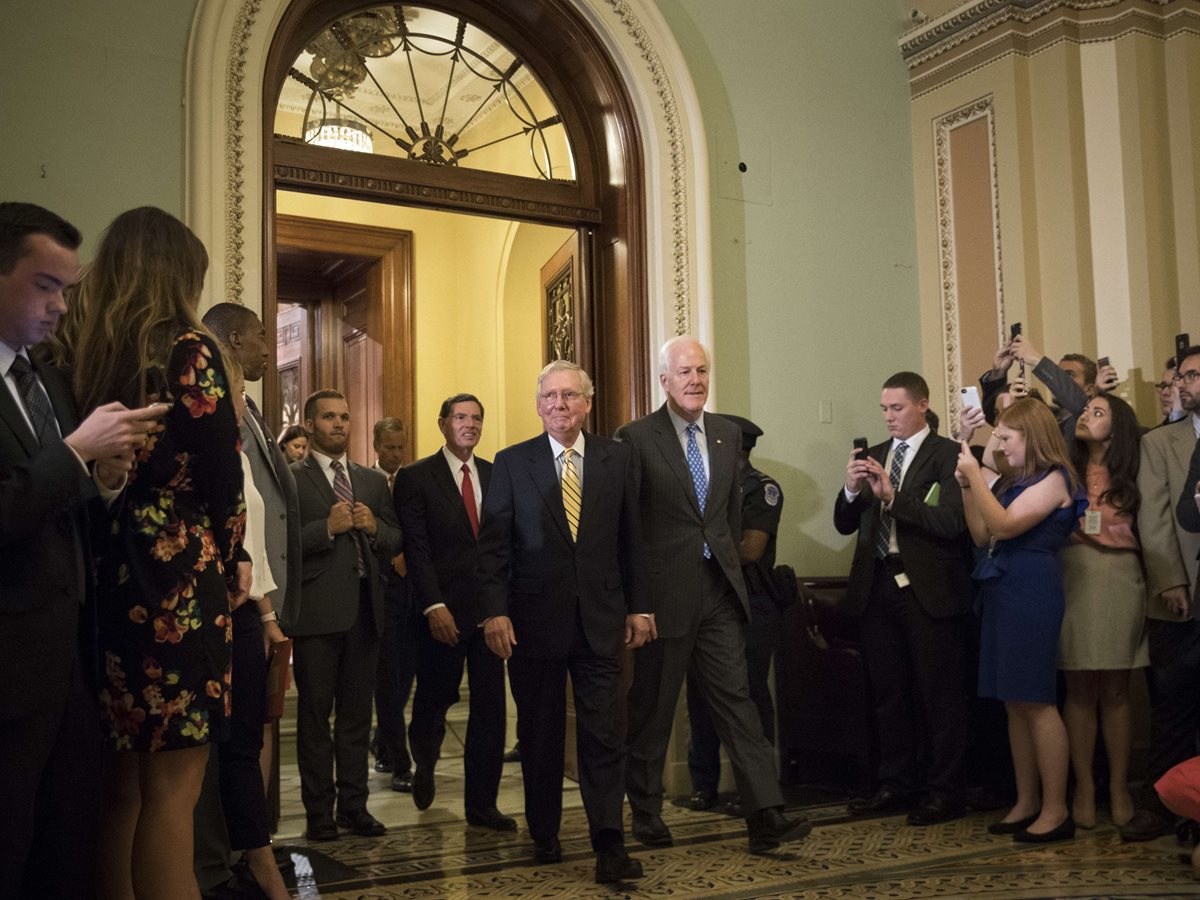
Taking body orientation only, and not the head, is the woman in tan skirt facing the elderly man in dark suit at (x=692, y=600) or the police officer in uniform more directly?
the elderly man in dark suit

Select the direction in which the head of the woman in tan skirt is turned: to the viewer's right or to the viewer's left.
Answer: to the viewer's left

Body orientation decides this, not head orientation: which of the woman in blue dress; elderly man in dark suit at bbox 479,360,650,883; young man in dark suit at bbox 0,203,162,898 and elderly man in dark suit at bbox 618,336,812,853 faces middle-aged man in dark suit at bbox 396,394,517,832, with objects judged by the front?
the woman in blue dress

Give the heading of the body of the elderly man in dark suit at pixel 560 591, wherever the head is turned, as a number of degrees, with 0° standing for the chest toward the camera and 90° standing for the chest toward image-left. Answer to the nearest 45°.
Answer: approximately 0°

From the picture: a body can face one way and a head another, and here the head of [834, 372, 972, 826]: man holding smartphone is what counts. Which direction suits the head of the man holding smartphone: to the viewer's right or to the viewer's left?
to the viewer's left

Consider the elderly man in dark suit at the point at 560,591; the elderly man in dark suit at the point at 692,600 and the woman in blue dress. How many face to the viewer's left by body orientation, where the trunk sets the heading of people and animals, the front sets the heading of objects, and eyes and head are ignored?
1

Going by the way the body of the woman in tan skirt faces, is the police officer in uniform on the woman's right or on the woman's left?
on the woman's right

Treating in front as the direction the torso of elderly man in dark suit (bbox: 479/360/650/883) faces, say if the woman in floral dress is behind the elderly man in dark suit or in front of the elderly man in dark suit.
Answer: in front

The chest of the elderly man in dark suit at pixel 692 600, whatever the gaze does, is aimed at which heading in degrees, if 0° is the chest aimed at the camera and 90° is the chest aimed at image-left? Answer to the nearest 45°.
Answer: approximately 315°

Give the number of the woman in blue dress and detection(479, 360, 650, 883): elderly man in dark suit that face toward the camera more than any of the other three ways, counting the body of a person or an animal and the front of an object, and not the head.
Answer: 1

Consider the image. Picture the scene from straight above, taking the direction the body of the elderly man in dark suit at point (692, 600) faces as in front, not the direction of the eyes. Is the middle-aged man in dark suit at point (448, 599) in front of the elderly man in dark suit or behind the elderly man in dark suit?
behind
